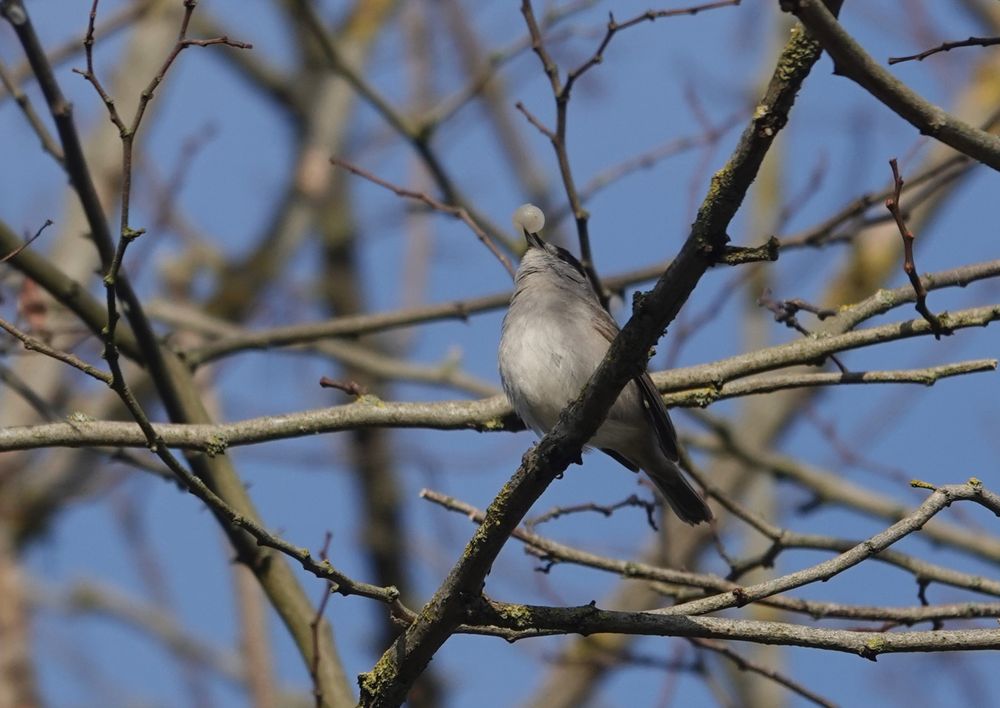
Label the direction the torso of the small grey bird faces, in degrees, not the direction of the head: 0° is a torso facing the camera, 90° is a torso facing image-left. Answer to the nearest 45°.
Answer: approximately 45°
